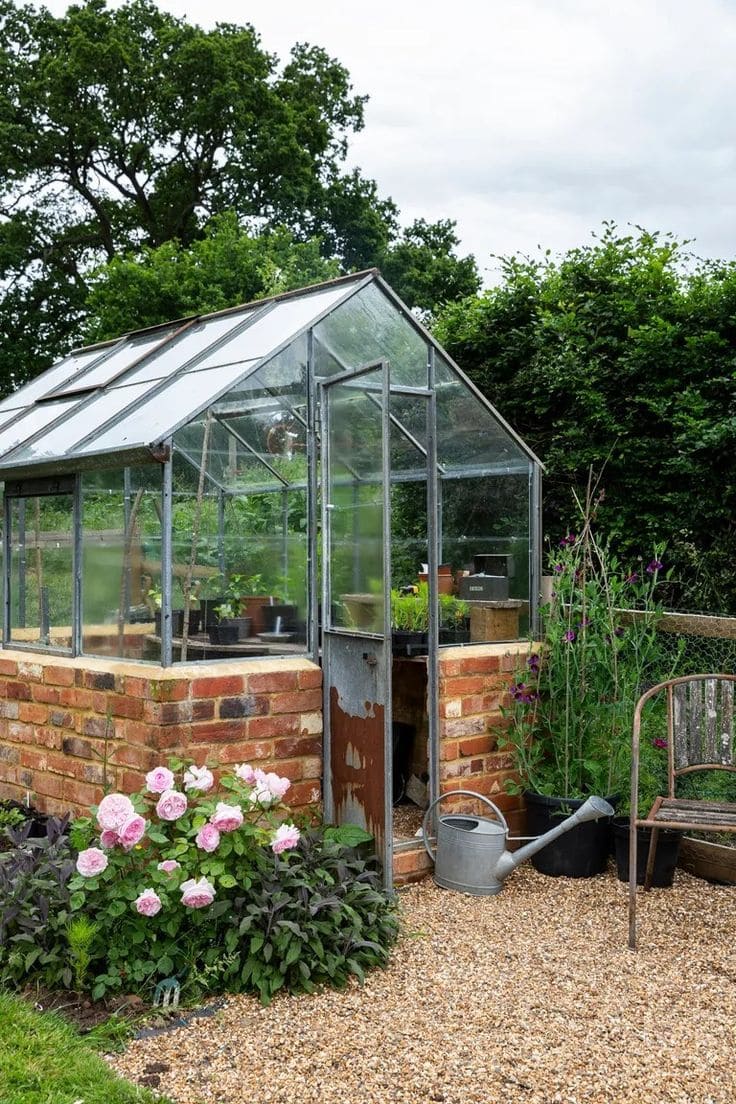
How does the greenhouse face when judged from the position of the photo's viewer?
facing the viewer and to the right of the viewer

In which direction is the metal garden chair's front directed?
toward the camera

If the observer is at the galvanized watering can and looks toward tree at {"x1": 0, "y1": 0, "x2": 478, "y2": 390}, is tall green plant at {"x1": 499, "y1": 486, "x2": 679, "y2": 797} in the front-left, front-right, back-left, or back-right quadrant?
front-right

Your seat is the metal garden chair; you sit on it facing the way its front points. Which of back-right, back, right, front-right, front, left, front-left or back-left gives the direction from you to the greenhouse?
right

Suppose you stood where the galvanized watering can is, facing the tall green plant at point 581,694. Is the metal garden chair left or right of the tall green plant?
right

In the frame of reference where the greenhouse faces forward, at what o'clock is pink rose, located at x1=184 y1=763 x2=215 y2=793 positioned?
The pink rose is roughly at 2 o'clock from the greenhouse.

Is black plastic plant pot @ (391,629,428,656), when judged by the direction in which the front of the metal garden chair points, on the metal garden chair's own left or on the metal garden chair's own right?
on the metal garden chair's own right

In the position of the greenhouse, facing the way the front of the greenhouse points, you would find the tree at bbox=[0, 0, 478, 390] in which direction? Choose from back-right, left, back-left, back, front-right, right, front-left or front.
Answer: back-left

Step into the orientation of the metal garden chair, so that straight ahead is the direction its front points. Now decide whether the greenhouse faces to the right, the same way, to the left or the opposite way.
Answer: to the left

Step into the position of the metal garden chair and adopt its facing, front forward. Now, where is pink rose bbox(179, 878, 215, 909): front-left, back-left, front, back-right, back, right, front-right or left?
front-right

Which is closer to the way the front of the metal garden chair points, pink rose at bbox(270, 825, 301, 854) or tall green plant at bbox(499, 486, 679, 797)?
the pink rose

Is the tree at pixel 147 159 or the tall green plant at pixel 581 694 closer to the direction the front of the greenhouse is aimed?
the tall green plant

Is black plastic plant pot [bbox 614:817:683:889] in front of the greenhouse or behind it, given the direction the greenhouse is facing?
in front

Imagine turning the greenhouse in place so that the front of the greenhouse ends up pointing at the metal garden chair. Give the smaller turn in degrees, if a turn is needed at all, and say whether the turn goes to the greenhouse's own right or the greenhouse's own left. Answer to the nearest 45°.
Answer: approximately 45° to the greenhouse's own left
